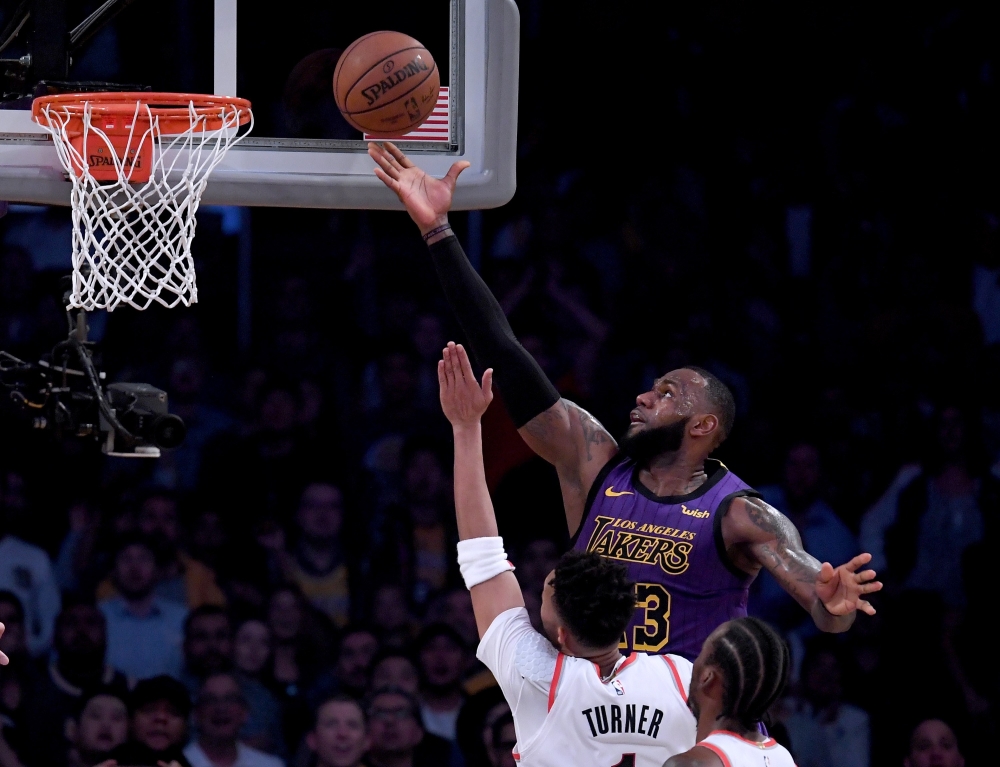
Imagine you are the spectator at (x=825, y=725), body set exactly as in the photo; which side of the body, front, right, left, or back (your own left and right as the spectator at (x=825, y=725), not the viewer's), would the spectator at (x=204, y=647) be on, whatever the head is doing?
right

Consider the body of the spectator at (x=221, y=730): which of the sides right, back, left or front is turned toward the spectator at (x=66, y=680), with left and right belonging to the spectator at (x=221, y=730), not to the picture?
right

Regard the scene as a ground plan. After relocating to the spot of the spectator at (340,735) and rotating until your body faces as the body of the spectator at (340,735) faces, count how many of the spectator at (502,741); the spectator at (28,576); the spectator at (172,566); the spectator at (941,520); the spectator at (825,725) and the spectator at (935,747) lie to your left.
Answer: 4

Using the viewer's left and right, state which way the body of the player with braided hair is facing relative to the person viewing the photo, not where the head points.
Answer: facing away from the viewer and to the left of the viewer

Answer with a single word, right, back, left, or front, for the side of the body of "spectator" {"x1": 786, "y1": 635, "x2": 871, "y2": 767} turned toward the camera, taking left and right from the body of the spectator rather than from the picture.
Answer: front

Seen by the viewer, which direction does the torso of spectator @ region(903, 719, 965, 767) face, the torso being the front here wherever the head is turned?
toward the camera

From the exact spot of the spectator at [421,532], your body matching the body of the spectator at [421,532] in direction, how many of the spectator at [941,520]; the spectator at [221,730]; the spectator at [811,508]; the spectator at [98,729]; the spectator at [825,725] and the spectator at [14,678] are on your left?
3

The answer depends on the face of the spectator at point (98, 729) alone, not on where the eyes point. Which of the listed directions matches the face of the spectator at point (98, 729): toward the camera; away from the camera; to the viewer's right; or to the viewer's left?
toward the camera

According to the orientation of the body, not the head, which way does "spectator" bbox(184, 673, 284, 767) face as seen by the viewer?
toward the camera

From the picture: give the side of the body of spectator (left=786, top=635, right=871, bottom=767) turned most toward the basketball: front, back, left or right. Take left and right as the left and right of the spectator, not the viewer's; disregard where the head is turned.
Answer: front

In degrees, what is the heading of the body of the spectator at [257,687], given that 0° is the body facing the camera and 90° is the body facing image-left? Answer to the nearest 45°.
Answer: approximately 0°

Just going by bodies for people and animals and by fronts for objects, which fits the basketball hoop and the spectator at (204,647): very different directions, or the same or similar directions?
same or similar directions

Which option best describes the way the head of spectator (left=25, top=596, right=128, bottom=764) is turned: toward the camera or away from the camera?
toward the camera

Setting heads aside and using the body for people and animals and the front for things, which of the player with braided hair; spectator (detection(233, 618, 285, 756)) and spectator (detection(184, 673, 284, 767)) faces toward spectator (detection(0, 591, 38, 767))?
the player with braided hair

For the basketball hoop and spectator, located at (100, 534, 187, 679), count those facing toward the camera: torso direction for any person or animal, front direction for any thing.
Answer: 2

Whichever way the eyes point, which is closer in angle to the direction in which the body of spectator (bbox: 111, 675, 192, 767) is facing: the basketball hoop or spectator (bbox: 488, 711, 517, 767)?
the basketball hoop
